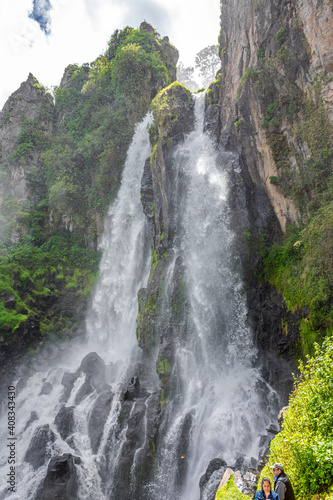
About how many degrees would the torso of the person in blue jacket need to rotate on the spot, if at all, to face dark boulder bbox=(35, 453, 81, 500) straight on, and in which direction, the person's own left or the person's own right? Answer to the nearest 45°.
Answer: approximately 135° to the person's own right

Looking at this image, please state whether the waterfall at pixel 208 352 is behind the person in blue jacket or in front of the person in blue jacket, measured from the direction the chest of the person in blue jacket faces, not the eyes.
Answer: behind

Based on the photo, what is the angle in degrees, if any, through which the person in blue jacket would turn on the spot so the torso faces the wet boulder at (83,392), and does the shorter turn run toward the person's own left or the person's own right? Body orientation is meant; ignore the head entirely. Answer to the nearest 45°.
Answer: approximately 135° to the person's own right

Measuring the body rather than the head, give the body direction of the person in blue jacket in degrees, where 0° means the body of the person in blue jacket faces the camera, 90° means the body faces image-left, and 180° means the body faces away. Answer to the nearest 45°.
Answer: approximately 0°

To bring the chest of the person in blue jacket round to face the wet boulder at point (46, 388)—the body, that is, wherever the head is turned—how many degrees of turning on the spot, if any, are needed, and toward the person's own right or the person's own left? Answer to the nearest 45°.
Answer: approximately 135° to the person's own right
